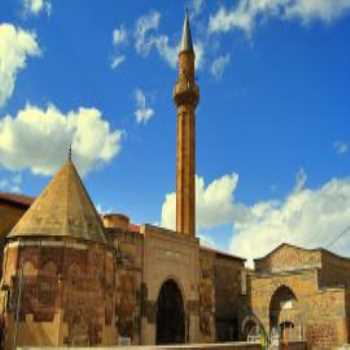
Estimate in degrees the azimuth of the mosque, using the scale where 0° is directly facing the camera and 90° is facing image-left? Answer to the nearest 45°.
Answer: approximately 315°
